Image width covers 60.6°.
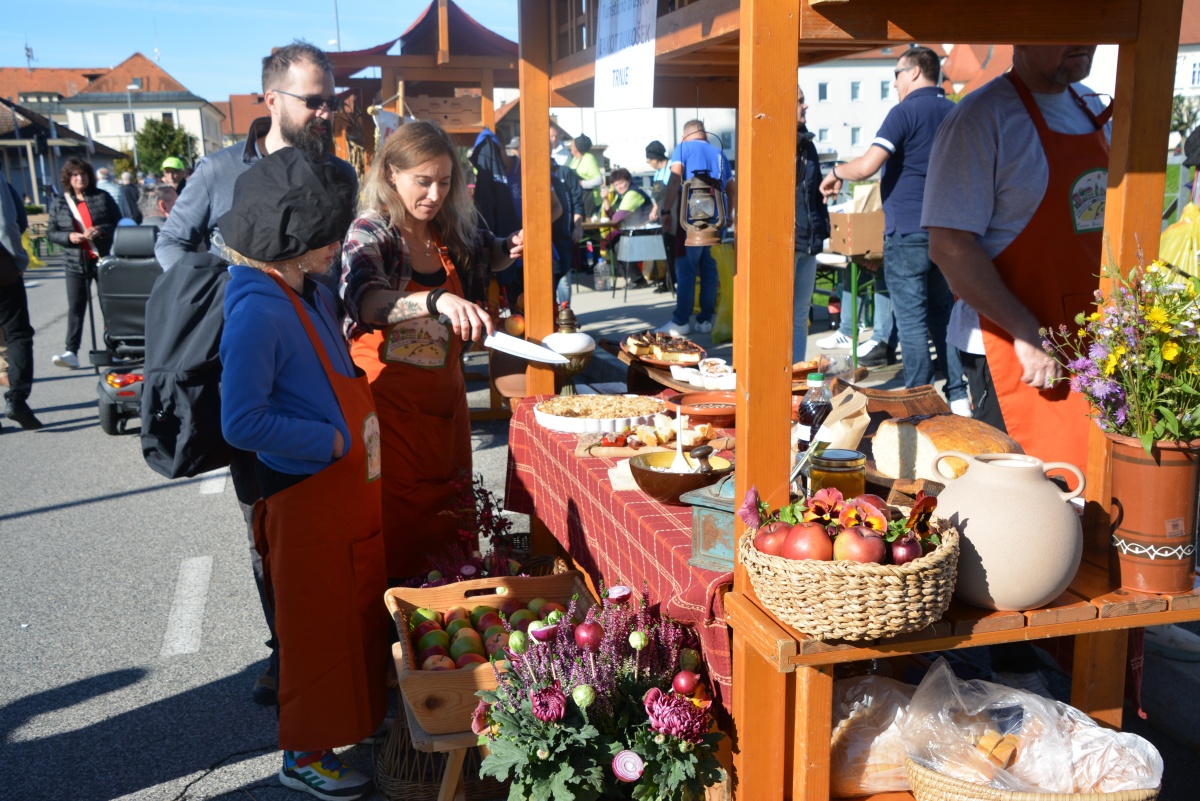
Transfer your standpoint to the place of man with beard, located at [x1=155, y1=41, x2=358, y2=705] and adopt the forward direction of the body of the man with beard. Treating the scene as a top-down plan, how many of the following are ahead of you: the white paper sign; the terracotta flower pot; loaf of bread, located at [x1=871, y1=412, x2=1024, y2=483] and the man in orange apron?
4

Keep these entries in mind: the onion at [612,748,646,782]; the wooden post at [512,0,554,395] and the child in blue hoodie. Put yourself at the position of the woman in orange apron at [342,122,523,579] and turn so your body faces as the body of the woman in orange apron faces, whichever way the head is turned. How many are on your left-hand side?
1

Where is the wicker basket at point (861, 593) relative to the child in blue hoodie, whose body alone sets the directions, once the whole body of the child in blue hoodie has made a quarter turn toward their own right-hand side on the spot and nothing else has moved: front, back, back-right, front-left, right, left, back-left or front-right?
front-left

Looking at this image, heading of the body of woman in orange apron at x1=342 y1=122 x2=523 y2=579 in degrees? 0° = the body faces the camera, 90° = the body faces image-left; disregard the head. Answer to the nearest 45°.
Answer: approximately 315°

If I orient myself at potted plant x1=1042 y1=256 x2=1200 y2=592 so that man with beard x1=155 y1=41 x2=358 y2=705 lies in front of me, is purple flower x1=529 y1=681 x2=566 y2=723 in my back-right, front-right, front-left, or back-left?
front-left

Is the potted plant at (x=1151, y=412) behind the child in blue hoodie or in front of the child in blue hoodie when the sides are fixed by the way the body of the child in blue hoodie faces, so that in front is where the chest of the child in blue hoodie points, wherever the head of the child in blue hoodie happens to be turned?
in front

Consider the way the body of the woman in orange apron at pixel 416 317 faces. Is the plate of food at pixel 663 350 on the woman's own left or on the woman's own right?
on the woman's own left

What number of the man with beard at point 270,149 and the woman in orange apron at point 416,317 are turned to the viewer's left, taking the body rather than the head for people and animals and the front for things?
0

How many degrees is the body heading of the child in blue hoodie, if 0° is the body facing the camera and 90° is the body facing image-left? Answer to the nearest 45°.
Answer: approximately 270°

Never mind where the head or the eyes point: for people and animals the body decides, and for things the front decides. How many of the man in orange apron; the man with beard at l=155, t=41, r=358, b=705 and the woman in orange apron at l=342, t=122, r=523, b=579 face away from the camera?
0

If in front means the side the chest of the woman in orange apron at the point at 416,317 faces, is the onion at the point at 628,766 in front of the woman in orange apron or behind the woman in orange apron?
in front
